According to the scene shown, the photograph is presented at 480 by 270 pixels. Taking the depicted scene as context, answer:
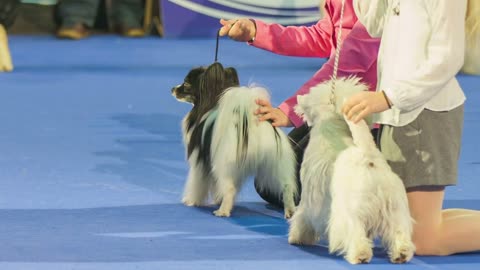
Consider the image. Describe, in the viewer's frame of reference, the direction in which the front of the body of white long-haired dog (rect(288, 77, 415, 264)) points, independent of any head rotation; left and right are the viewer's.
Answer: facing away from the viewer and to the left of the viewer
